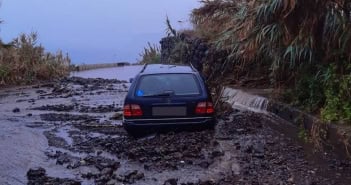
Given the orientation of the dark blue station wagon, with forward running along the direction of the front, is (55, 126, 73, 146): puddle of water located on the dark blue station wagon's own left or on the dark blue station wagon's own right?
on the dark blue station wagon's own left

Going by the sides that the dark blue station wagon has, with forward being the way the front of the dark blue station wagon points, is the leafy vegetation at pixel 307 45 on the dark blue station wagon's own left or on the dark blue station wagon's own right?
on the dark blue station wagon's own right

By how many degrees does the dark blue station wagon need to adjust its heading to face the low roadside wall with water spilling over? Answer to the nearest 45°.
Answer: approximately 90° to its right

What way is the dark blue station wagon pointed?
away from the camera

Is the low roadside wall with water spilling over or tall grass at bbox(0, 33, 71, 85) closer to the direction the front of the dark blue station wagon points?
the tall grass
